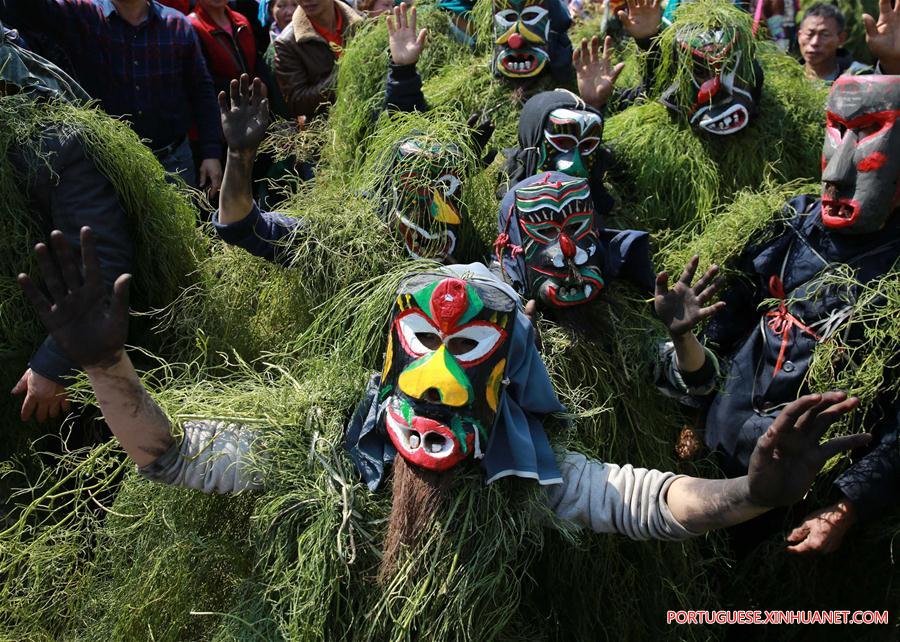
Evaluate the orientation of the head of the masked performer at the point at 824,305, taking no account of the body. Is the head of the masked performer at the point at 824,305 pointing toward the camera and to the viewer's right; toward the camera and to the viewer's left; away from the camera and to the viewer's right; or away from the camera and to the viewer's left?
toward the camera and to the viewer's left

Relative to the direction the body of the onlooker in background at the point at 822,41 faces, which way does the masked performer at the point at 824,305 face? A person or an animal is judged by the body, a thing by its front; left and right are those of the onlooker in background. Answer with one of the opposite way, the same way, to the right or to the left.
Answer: the same way

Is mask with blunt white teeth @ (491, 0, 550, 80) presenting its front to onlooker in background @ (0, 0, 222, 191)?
no

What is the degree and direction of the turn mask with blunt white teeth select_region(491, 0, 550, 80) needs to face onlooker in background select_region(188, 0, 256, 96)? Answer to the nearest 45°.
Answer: approximately 90° to its right

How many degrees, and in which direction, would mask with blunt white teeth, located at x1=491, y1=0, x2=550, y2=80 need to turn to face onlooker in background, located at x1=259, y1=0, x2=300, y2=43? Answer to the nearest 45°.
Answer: approximately 135° to its right

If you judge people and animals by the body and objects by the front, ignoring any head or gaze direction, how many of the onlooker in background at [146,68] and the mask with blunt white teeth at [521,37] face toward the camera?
2

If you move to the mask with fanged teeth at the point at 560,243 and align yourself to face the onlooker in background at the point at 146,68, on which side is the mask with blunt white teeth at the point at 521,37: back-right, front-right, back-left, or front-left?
front-right

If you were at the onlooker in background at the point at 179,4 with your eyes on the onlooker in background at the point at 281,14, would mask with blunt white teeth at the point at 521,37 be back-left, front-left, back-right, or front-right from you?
front-right

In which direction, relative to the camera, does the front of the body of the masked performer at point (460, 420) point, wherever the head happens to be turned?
toward the camera

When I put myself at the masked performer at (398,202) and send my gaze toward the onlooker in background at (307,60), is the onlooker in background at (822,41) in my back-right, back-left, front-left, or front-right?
front-right

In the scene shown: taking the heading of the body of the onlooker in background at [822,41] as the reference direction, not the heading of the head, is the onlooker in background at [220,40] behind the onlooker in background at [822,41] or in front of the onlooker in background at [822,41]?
in front

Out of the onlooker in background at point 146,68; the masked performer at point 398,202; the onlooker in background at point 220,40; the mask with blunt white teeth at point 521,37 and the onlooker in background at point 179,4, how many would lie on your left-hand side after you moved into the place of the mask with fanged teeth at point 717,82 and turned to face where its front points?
0

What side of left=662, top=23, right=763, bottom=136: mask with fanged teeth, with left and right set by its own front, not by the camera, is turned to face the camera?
front

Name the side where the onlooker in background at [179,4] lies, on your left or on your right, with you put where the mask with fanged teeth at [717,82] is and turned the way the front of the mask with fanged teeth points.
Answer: on your right

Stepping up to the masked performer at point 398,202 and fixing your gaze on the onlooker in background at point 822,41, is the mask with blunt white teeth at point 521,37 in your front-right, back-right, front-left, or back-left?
front-left

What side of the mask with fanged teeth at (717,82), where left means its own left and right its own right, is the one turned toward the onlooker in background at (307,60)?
right

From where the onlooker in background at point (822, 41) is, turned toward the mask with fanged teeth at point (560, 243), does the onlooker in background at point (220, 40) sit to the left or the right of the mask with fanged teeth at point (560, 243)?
right

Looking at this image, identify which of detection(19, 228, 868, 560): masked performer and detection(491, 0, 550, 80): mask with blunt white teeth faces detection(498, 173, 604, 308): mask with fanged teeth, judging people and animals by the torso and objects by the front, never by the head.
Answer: detection(491, 0, 550, 80): mask with blunt white teeth

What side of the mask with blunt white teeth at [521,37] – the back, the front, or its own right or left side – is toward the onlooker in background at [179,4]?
right
